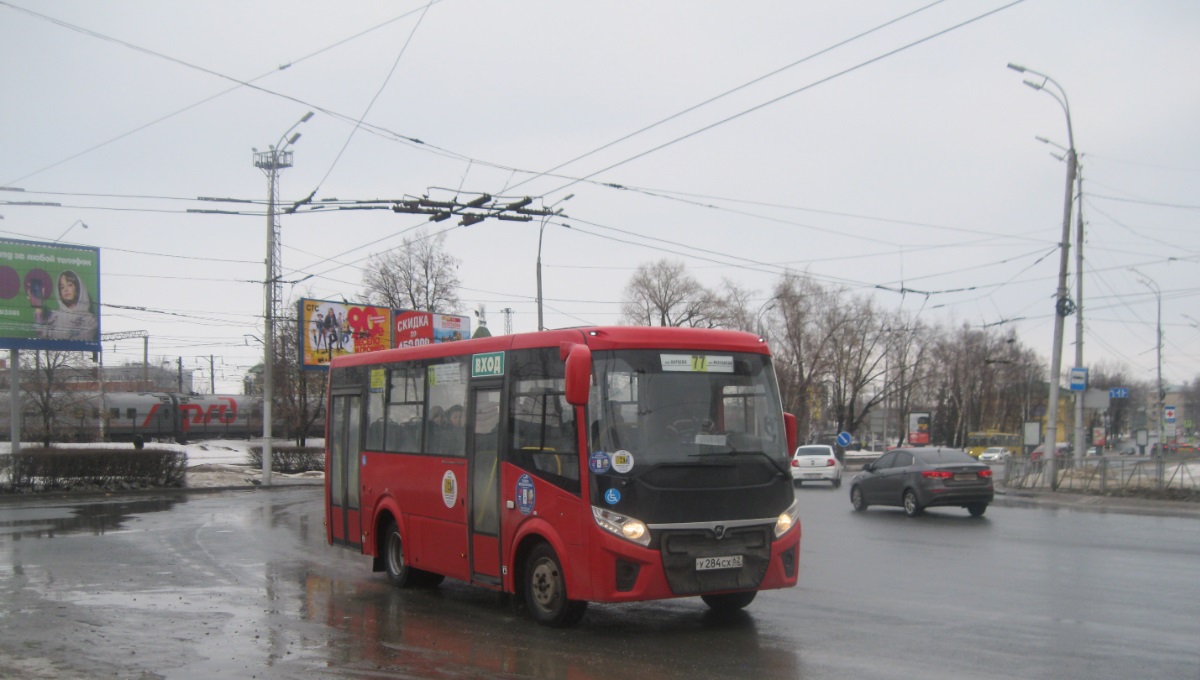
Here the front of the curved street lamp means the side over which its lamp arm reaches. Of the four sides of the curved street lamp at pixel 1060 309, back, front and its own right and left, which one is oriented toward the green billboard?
front

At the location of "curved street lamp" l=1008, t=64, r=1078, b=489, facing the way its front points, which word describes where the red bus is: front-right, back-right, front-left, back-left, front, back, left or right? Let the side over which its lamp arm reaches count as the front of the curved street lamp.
left

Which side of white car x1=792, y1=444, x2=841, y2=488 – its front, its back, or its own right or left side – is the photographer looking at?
back

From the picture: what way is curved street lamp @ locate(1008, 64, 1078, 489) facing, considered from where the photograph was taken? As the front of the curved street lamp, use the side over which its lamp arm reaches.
facing to the left of the viewer

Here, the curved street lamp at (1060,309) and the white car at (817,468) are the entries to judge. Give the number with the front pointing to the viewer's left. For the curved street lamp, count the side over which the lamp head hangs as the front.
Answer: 1

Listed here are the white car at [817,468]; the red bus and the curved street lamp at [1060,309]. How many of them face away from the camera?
1

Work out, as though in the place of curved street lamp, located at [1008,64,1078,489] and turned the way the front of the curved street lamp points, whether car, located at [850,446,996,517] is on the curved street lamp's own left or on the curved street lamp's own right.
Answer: on the curved street lamp's own left

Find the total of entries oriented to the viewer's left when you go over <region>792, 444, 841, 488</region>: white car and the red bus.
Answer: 0

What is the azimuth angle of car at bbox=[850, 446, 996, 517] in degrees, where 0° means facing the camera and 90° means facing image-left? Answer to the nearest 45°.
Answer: approximately 135°

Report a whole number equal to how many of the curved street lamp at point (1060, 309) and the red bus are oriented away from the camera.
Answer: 0
